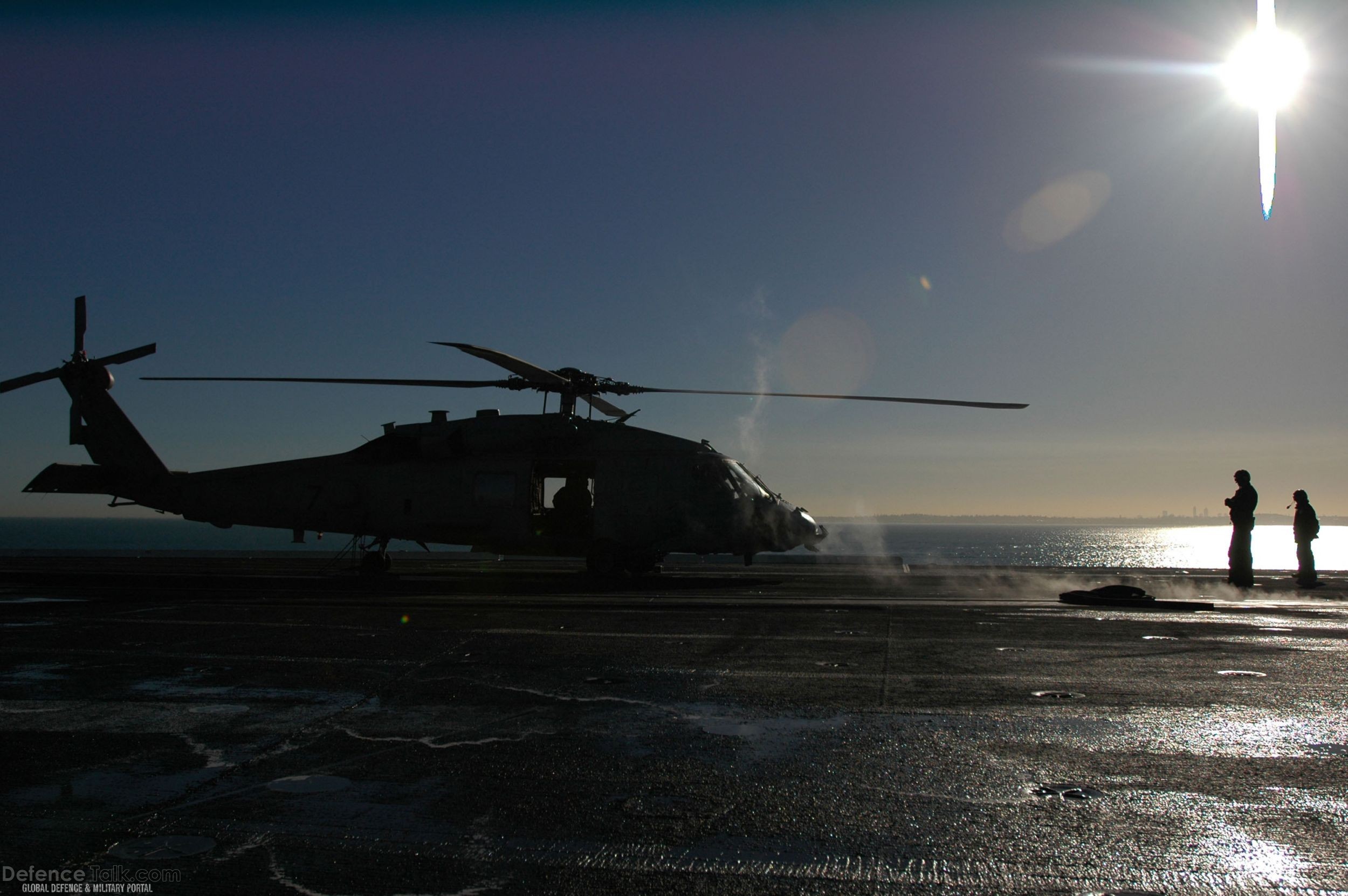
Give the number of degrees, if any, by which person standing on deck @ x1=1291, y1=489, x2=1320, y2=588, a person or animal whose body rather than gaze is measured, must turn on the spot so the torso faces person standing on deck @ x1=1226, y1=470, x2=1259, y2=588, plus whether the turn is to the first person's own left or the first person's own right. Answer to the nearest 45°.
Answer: approximately 45° to the first person's own left

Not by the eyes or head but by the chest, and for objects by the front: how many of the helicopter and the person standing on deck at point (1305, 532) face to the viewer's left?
1

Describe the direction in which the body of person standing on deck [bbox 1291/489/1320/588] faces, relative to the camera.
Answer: to the viewer's left

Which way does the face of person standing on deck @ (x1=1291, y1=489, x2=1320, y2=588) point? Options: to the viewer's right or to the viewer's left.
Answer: to the viewer's left

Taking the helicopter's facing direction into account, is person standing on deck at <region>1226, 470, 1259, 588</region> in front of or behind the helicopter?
in front

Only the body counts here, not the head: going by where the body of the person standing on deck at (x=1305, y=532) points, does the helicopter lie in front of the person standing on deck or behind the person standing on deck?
in front

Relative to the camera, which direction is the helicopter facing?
to the viewer's right
